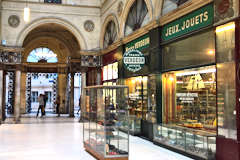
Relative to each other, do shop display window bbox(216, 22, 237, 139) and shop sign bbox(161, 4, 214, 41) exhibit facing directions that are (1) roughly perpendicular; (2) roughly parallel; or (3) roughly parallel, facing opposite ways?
roughly parallel

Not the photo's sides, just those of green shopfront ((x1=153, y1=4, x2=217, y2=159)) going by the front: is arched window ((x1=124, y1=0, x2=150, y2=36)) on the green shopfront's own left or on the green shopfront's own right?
on the green shopfront's own right

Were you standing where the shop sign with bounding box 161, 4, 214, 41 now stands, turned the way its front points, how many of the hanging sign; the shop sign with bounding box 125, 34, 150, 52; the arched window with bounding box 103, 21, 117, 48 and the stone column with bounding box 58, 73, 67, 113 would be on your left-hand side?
0

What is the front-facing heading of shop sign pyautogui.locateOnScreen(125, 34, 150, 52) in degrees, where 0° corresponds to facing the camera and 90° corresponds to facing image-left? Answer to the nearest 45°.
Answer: approximately 45°

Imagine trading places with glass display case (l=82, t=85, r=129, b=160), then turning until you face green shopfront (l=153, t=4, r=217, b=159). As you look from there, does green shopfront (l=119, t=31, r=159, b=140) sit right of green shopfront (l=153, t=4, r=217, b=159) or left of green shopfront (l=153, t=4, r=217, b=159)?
left

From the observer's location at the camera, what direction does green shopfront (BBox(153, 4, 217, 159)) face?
facing the viewer and to the left of the viewer

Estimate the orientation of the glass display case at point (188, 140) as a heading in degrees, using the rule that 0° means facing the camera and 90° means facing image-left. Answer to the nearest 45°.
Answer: approximately 45°

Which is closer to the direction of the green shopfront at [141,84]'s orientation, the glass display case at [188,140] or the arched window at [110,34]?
the glass display case

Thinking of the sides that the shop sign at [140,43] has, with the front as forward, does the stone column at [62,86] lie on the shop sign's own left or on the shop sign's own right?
on the shop sign's own right

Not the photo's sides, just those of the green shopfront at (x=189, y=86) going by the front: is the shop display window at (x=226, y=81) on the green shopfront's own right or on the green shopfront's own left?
on the green shopfront's own left

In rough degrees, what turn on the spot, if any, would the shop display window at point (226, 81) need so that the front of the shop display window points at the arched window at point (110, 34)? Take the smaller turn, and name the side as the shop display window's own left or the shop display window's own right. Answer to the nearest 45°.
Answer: approximately 90° to the shop display window's own right

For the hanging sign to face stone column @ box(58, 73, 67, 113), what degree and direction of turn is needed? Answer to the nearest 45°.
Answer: approximately 180°

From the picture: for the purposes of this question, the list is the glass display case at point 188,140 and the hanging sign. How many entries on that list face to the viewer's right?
0

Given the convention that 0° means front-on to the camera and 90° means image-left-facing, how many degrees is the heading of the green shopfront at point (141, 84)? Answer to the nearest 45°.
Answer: approximately 45°

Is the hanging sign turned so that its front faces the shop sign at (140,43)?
no

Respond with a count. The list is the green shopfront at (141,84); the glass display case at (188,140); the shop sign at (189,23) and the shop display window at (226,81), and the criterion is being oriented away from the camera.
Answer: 0

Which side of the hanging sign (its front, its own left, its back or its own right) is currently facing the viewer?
front

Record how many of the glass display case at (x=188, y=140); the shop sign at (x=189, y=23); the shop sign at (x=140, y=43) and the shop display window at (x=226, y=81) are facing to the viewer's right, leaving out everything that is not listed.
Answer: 0

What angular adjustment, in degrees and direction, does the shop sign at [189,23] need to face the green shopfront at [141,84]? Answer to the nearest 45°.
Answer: approximately 90° to its right

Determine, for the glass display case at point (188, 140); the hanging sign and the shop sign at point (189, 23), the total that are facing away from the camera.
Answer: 0

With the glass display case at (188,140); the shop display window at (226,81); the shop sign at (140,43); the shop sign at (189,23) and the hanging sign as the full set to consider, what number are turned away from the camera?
0

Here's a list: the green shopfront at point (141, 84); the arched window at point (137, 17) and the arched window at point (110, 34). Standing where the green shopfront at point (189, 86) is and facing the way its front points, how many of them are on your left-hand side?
0
